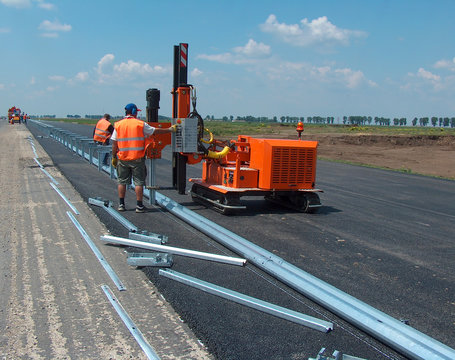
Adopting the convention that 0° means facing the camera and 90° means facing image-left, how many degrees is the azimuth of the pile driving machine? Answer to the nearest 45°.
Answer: approximately 135°

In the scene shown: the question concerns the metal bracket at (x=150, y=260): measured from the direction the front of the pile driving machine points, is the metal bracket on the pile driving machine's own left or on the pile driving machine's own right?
on the pile driving machine's own left

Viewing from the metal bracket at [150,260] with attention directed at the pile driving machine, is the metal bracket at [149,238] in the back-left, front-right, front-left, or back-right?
front-left

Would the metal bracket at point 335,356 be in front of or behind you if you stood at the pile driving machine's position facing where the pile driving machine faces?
behind

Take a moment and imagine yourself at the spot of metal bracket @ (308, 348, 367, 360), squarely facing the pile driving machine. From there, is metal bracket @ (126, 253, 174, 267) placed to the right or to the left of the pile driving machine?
left

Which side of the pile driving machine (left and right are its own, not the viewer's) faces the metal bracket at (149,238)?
left
